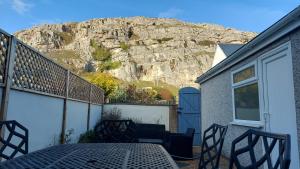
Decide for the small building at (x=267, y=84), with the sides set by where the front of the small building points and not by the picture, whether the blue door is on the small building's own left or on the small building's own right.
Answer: on the small building's own right

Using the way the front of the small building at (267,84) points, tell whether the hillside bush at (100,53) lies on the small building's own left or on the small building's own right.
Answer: on the small building's own right

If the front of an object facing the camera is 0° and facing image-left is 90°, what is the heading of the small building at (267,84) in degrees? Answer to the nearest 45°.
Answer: approximately 45°

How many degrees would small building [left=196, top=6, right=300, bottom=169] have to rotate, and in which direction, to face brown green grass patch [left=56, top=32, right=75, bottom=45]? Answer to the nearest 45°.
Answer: approximately 90° to its right

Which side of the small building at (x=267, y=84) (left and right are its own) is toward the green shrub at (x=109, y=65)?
right

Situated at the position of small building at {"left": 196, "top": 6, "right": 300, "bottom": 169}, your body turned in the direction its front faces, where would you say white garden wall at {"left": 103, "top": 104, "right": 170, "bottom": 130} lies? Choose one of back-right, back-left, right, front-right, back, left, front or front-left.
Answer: right

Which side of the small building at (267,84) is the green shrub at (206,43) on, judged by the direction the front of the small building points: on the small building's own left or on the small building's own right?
on the small building's own right

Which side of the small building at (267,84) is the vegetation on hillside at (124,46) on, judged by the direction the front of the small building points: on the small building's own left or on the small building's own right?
on the small building's own right
